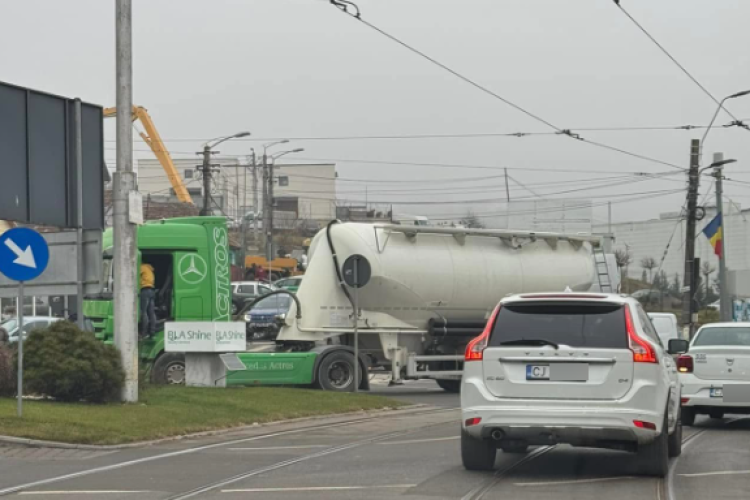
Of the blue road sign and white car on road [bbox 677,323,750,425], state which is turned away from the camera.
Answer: the white car on road

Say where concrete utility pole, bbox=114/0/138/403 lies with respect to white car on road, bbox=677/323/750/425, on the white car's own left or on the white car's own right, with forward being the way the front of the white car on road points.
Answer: on the white car's own left

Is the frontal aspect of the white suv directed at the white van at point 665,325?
yes

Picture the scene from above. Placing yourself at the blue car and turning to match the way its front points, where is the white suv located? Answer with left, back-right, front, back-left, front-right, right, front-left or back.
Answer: front-left

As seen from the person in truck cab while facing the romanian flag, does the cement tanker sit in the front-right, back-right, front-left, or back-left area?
front-right

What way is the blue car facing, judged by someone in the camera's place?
facing the viewer and to the left of the viewer

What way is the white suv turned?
away from the camera

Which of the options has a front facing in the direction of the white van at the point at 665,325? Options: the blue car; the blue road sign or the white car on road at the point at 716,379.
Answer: the white car on road at the point at 716,379

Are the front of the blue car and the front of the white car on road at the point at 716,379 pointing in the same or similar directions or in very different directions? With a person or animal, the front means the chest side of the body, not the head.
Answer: very different directions

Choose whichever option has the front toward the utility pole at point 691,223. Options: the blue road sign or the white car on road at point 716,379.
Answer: the white car on road

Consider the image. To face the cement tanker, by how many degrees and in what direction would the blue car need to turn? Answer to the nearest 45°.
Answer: approximately 45° to its left

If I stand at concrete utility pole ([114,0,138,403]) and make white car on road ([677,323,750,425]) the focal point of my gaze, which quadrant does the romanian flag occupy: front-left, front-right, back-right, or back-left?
front-left

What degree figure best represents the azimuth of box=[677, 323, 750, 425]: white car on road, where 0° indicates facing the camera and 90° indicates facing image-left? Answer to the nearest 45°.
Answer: approximately 180°

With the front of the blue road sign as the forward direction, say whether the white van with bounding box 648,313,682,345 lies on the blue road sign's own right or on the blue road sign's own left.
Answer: on the blue road sign's own left

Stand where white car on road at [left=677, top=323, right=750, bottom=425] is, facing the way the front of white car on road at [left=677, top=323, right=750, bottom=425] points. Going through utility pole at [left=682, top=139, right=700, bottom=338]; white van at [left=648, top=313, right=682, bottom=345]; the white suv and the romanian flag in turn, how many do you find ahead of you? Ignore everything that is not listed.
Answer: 3

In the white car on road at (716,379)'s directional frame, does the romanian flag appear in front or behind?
in front

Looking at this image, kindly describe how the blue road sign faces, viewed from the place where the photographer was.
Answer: facing the viewer

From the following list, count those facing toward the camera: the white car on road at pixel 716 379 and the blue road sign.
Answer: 1
